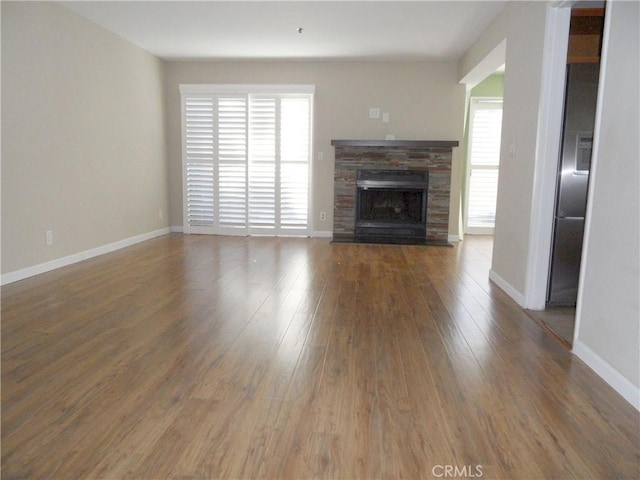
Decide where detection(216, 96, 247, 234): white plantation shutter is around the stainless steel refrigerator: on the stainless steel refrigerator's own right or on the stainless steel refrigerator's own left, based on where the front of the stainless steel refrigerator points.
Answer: on the stainless steel refrigerator's own right

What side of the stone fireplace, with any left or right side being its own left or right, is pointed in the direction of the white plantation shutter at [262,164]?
right

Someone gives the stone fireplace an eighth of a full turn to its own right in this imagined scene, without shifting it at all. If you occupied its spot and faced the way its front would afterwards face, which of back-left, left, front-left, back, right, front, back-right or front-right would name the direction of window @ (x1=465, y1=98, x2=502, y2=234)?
back

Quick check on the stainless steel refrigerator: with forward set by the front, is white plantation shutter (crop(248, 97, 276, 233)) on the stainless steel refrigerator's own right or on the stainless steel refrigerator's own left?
on the stainless steel refrigerator's own right

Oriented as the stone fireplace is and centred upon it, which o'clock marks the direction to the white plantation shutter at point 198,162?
The white plantation shutter is roughly at 3 o'clock from the stone fireplace.

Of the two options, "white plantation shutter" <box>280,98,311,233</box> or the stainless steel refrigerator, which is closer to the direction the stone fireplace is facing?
the stainless steel refrigerator

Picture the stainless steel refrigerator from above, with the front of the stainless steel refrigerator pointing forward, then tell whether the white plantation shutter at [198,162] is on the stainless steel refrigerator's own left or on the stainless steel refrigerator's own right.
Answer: on the stainless steel refrigerator's own right

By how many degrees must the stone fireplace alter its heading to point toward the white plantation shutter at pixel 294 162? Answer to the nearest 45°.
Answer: approximately 90° to its right
